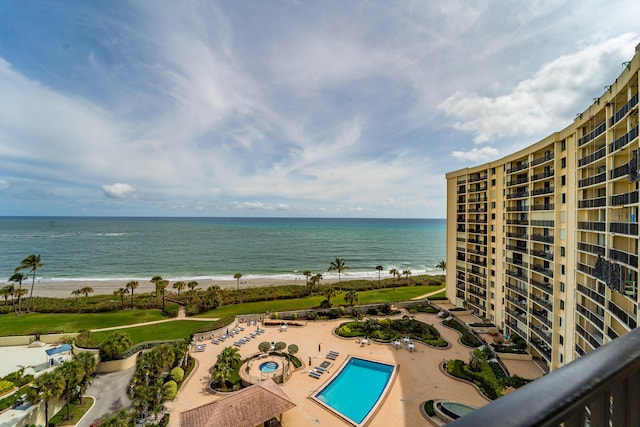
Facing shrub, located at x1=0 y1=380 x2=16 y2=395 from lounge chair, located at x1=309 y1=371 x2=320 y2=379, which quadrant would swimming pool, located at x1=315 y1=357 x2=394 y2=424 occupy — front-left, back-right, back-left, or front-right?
back-left

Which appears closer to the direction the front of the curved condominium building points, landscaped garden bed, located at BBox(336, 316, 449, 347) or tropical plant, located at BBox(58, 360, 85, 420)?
the tropical plant

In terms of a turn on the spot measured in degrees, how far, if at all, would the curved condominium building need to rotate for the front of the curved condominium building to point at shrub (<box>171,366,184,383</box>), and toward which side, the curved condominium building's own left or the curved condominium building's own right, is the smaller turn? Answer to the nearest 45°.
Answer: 0° — it already faces it

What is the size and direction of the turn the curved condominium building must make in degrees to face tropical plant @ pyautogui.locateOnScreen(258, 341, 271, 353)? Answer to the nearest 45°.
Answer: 0° — it already faces it

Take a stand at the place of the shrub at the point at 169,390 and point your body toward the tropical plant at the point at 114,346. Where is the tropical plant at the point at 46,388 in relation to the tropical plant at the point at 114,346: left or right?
left

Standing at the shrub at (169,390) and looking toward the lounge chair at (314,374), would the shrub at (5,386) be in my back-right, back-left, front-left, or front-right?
back-left

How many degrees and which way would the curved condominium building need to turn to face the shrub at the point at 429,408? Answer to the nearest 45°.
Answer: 0° — it already faces it

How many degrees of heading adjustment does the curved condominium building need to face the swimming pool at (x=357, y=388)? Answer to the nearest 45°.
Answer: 0° — it already faces it

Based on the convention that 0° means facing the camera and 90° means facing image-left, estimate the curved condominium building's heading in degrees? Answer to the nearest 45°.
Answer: approximately 45°
